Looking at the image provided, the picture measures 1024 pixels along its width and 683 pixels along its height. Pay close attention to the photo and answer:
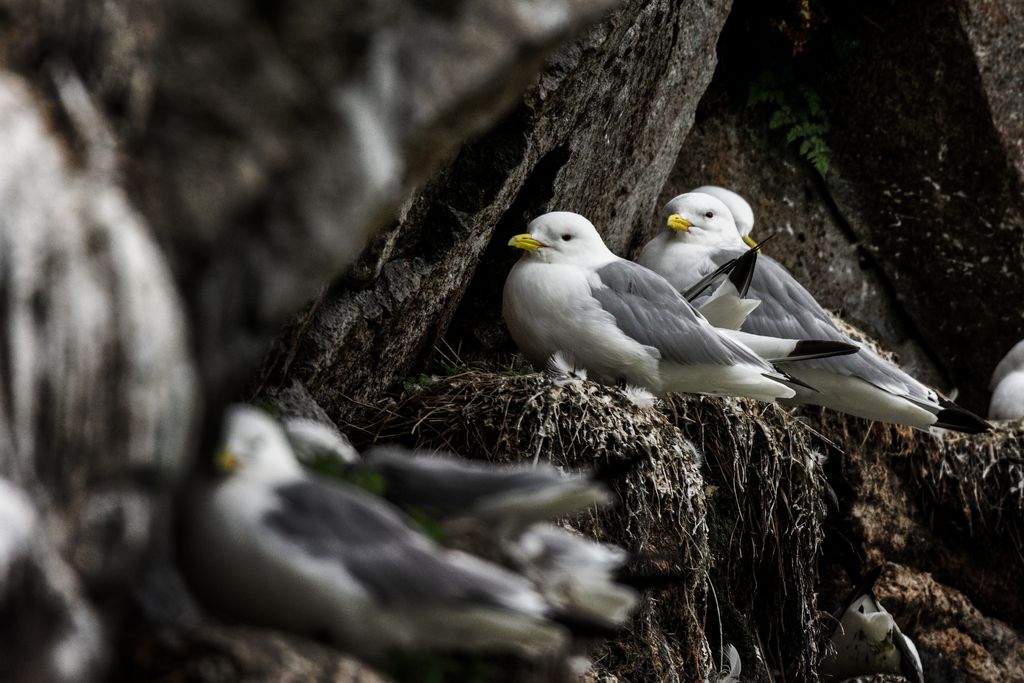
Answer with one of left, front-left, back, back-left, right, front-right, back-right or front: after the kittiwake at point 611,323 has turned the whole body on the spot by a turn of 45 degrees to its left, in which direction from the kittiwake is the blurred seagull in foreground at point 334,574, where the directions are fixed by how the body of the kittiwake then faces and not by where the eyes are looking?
front-left

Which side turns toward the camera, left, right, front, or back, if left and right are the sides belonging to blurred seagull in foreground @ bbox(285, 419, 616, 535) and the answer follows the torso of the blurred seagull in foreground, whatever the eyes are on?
left

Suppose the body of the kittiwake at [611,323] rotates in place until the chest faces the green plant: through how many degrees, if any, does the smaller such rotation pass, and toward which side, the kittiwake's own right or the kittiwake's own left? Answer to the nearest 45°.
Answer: approximately 90° to the kittiwake's own right

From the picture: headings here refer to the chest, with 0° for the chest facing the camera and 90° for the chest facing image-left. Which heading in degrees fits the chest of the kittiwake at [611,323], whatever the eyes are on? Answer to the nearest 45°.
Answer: approximately 90°

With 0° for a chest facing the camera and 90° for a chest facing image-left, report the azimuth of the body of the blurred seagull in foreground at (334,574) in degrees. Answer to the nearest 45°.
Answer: approximately 90°
